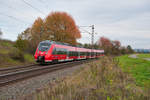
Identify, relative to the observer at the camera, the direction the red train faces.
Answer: facing the viewer and to the left of the viewer

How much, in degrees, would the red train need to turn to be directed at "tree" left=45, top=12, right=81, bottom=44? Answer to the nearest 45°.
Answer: approximately 135° to its right

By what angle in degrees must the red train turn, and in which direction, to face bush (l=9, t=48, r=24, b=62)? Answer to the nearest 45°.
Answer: approximately 45° to its right
